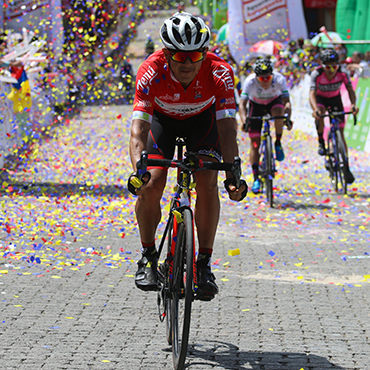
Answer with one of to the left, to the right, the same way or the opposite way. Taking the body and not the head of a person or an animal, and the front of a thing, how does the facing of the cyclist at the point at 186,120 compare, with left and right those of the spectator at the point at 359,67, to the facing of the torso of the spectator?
to the left

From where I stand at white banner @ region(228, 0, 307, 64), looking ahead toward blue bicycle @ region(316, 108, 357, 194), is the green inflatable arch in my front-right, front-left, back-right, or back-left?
front-left

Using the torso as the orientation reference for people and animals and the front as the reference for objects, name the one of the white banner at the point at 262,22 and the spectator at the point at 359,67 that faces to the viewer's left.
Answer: the spectator

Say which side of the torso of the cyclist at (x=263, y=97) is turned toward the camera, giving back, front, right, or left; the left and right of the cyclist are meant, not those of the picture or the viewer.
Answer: front

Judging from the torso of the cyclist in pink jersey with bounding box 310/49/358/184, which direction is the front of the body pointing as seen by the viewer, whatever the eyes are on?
toward the camera

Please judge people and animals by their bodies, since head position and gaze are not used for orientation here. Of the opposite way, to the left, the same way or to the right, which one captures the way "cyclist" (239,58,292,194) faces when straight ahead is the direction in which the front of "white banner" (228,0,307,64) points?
the same way

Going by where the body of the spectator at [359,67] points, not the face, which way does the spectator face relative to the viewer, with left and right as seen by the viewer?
facing to the left of the viewer

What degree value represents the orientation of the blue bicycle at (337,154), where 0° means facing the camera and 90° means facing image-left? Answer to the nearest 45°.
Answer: approximately 0°

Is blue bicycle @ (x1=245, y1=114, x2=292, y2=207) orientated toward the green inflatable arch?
no

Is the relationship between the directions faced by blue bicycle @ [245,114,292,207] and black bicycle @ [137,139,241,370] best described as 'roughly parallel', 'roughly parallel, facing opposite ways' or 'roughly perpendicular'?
roughly parallel

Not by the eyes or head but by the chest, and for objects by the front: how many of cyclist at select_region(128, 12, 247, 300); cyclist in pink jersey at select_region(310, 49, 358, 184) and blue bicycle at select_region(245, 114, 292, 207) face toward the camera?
3

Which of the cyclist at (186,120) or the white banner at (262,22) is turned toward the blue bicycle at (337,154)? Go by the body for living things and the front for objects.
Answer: the white banner

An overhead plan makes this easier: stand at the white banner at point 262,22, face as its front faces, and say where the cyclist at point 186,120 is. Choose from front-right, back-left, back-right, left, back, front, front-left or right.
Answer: front

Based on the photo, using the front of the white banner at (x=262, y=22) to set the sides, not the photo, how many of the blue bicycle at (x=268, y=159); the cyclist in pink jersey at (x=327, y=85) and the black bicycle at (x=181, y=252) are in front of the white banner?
3

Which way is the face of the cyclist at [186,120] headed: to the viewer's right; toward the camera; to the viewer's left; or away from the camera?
toward the camera

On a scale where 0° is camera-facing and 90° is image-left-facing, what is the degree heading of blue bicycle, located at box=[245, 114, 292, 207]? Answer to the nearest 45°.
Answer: approximately 0°

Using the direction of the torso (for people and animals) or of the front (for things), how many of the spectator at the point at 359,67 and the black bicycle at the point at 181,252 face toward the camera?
1

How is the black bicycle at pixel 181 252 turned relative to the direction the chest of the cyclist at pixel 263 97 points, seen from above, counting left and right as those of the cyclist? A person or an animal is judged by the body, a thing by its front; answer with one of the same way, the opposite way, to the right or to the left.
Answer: the same way
